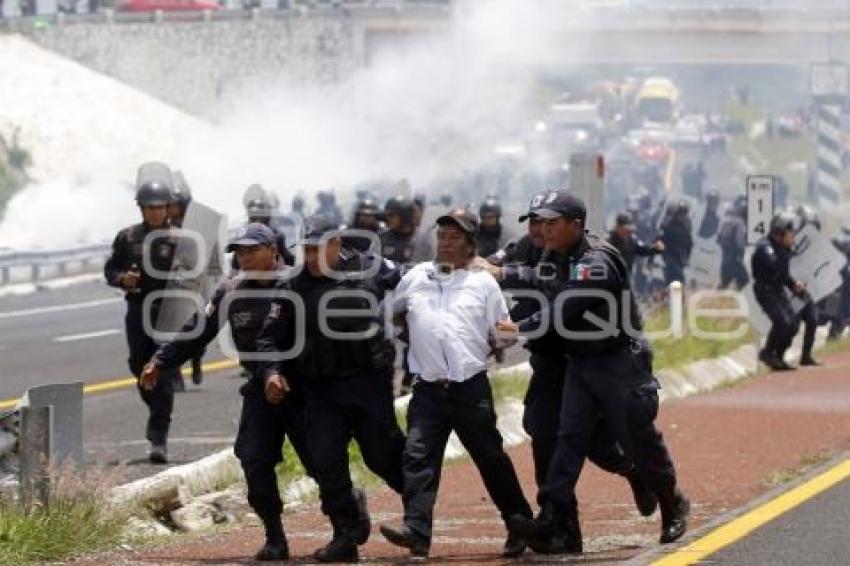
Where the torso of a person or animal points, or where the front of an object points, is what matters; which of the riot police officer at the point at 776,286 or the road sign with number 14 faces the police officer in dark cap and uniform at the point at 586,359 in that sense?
the road sign with number 14

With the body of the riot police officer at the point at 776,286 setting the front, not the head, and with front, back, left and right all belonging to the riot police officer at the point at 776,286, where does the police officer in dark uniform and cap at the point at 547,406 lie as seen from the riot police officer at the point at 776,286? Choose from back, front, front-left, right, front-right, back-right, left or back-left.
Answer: right

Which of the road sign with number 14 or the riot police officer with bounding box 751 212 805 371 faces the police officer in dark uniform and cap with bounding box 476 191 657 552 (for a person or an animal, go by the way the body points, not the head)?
the road sign with number 14

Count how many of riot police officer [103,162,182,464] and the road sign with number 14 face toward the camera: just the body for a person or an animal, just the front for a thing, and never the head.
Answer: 2

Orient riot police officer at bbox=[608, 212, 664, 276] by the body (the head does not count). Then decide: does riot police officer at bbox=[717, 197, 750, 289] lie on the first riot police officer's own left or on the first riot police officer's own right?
on the first riot police officer's own left

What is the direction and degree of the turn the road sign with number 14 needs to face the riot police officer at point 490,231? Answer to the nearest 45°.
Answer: approximately 45° to its right

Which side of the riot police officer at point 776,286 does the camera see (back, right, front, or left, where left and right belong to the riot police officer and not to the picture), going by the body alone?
right

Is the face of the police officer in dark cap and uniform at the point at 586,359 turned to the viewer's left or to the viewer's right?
to the viewer's left

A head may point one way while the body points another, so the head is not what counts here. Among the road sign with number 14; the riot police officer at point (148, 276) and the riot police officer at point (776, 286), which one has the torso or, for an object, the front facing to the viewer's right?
the riot police officer at point (776, 286)

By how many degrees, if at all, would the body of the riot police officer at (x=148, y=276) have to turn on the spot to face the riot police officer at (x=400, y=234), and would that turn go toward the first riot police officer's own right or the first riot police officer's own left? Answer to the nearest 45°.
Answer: approximately 135° to the first riot police officer's own left

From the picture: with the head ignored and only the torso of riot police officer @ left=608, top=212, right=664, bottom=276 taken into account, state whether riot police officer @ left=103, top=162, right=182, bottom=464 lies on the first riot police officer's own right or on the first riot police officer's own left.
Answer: on the first riot police officer's own right

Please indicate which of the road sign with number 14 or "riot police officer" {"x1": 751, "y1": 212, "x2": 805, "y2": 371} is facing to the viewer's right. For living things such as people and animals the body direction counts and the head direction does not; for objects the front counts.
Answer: the riot police officer
